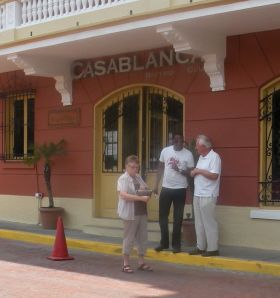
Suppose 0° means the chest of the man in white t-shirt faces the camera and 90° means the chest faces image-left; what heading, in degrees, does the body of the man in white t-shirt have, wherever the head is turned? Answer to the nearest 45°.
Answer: approximately 0°

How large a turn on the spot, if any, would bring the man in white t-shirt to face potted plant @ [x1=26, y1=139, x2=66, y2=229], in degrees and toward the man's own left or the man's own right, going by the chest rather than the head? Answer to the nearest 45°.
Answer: approximately 135° to the man's own right
